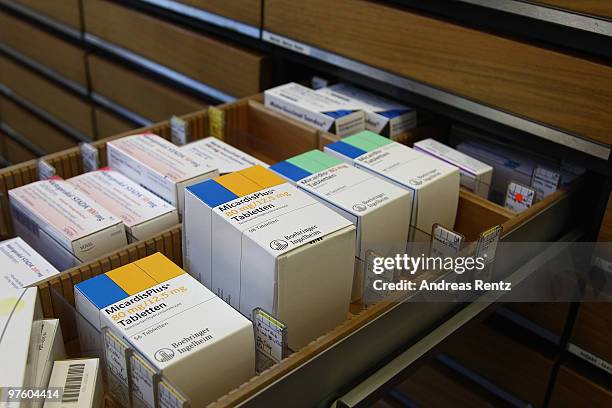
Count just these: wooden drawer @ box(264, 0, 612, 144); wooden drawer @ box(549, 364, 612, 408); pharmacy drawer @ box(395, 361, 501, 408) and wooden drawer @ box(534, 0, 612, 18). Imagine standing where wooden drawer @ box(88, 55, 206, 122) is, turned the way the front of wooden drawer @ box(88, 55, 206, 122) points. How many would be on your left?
4

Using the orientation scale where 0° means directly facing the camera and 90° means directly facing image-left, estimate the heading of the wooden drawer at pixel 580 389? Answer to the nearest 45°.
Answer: approximately 45°

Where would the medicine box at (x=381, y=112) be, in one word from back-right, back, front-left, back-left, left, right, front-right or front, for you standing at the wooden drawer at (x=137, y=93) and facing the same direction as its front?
left

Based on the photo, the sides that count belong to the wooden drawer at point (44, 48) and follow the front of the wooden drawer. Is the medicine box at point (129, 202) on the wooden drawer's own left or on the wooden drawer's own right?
on the wooden drawer's own left

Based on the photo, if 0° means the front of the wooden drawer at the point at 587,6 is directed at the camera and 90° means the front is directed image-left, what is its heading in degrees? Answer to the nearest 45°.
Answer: approximately 45°

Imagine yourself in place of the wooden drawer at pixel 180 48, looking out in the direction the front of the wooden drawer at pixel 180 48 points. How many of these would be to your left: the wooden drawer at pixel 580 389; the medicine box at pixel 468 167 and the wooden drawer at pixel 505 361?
3

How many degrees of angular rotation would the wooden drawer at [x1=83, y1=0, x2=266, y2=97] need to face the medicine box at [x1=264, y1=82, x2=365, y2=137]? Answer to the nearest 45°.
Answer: approximately 90° to its left

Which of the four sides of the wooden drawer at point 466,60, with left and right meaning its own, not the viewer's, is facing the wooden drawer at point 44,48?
right

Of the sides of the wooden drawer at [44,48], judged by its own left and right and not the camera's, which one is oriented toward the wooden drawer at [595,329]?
left

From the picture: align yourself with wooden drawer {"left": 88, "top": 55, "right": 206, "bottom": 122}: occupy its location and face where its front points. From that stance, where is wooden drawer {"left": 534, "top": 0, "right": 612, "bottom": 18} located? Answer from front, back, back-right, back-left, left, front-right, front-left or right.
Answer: left

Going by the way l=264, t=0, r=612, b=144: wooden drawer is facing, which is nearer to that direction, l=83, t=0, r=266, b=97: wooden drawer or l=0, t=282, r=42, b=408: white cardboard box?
the white cardboard box
